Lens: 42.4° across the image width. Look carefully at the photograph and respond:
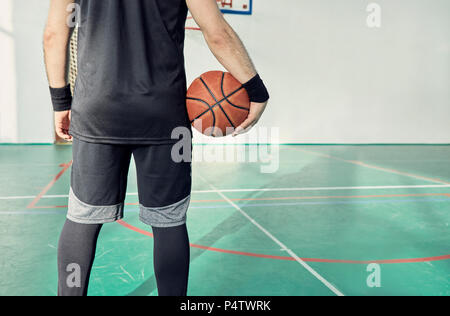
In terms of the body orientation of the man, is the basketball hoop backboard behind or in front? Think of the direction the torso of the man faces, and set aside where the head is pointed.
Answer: in front

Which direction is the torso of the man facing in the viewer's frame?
away from the camera
